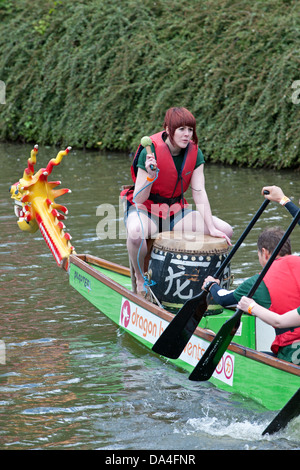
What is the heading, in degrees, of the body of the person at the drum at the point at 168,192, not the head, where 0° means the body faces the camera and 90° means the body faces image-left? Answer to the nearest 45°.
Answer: approximately 315°

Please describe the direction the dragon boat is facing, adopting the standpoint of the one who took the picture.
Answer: facing away from the viewer and to the left of the viewer
